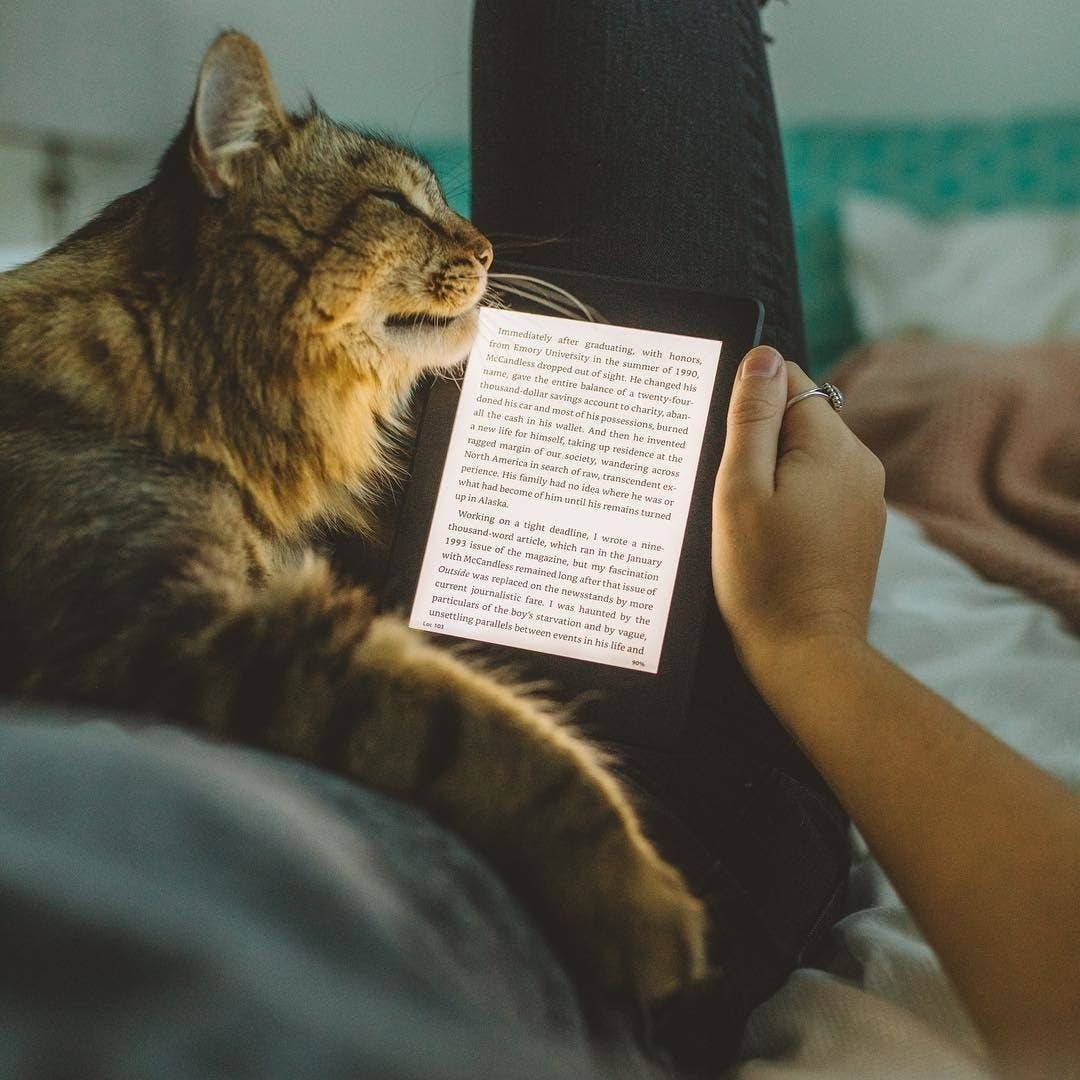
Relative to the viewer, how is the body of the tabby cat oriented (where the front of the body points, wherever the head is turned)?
to the viewer's right

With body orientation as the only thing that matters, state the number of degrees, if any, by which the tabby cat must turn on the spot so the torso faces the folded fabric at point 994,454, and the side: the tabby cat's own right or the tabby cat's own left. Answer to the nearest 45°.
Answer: approximately 45° to the tabby cat's own left
